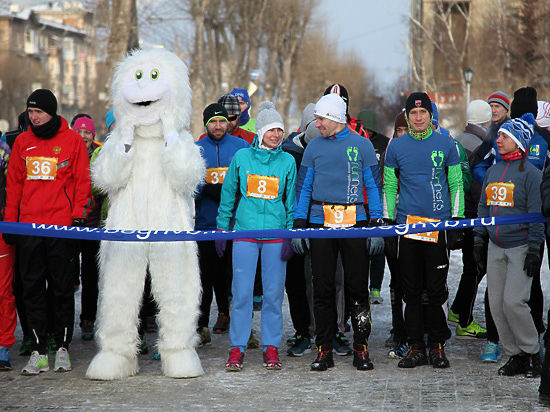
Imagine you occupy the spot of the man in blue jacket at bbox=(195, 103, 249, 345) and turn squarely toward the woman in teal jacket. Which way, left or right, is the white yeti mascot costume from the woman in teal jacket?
right

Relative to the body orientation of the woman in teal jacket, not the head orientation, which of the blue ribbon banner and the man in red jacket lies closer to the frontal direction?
the blue ribbon banner

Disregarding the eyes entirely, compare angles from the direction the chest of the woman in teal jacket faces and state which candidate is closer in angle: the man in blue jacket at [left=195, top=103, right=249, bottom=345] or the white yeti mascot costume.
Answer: the white yeti mascot costume

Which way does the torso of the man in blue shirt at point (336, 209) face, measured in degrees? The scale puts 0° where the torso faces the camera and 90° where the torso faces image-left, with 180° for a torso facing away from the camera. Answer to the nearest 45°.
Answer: approximately 0°

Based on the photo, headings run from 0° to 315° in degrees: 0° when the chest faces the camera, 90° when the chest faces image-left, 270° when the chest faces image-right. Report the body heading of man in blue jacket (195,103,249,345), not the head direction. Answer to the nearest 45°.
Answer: approximately 0°

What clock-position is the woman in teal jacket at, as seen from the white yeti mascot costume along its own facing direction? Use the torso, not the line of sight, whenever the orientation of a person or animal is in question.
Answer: The woman in teal jacket is roughly at 9 o'clock from the white yeti mascot costume.

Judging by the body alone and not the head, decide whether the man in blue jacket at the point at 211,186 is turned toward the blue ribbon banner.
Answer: yes
